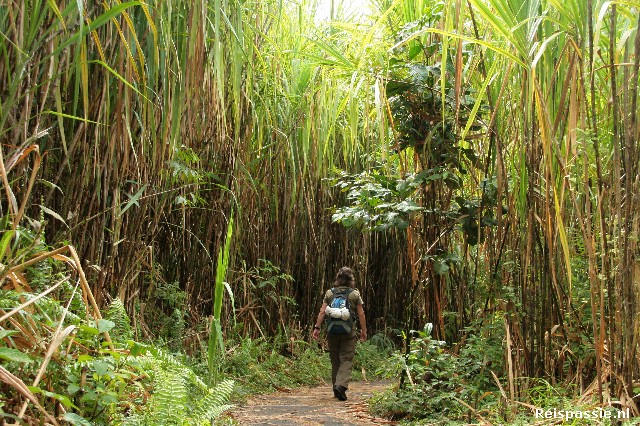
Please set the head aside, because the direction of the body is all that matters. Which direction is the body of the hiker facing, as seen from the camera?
away from the camera

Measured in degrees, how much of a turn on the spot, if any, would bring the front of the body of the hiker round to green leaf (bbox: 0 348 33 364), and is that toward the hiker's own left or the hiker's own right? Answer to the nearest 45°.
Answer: approximately 180°

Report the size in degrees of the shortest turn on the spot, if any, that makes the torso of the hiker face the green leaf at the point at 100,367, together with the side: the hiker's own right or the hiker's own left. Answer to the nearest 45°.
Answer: approximately 180°

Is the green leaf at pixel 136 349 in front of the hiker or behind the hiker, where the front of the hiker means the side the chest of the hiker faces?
behind

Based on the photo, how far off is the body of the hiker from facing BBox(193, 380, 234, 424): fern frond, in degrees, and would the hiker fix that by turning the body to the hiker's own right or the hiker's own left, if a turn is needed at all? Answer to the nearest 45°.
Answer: approximately 180°
